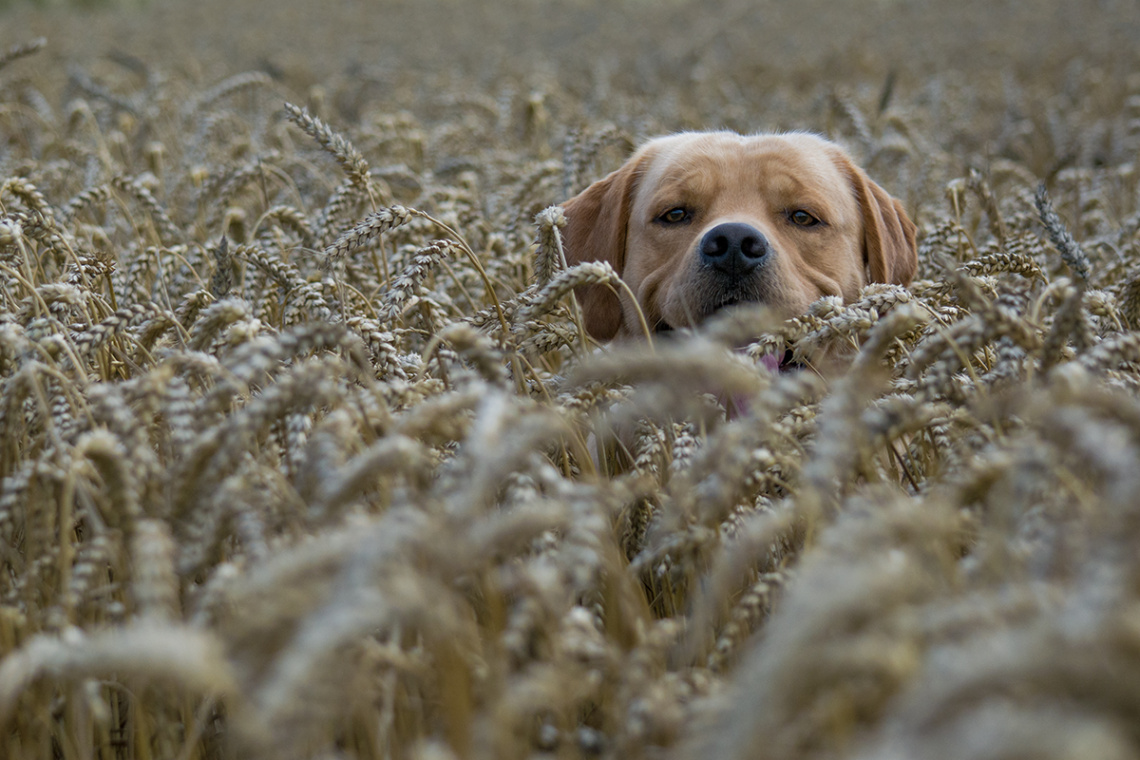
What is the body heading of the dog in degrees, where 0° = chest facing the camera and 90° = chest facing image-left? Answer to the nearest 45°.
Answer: approximately 0°
